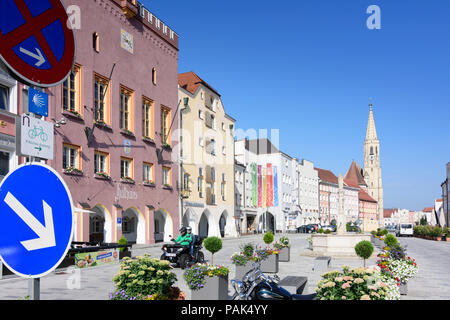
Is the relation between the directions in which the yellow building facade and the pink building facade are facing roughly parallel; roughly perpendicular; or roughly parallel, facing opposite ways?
roughly parallel

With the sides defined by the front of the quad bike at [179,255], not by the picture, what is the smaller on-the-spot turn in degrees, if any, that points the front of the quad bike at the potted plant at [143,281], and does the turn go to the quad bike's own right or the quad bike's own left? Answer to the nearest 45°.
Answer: approximately 45° to the quad bike's own left

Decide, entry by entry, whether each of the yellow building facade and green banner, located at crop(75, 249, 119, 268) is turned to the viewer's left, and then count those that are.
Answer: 0

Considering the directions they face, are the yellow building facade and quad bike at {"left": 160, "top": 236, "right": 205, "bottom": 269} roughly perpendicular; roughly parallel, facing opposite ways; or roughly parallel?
roughly perpendicular

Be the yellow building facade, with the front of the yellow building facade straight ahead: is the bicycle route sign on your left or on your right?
on your right

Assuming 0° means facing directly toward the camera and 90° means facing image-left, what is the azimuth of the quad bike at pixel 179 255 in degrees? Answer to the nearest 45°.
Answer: approximately 45°

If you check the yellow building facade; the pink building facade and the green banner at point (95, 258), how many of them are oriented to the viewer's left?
0

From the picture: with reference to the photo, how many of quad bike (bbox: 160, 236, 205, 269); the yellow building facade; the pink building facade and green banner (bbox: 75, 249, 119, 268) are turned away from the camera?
0

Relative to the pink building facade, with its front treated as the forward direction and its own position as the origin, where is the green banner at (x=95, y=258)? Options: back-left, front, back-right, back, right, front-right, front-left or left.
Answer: front-right

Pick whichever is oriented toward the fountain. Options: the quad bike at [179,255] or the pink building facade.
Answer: the pink building facade

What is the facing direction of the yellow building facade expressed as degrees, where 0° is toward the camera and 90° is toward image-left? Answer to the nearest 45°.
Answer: approximately 315°

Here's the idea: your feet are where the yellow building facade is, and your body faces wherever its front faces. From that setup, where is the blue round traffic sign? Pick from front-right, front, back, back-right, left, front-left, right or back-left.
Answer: front-right

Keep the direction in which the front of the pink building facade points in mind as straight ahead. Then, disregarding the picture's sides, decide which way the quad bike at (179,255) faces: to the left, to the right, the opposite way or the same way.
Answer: to the right

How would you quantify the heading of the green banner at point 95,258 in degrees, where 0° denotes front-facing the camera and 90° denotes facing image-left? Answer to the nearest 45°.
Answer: approximately 315°

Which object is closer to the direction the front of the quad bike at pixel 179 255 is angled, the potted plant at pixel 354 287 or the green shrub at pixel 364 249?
the potted plant

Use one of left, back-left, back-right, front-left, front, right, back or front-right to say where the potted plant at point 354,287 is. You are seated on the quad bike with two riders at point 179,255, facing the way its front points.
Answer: front-left
